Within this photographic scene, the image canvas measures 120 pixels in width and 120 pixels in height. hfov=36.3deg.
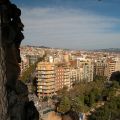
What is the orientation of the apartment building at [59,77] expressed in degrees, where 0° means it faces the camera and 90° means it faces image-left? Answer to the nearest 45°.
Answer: approximately 315°

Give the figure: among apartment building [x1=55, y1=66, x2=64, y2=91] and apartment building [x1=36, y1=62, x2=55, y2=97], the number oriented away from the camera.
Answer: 0

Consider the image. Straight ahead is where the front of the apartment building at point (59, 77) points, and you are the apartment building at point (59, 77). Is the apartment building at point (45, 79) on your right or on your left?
on your right

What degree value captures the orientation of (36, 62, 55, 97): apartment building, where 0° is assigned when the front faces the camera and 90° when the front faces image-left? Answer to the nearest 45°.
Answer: approximately 0°

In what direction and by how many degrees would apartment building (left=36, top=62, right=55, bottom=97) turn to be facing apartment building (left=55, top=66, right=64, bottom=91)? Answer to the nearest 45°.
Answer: approximately 135° to its left
